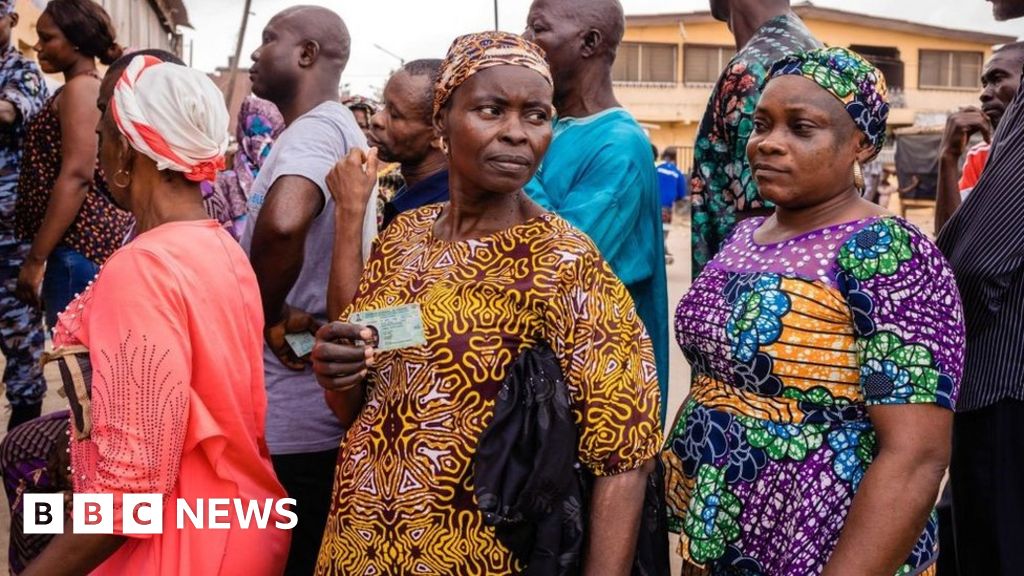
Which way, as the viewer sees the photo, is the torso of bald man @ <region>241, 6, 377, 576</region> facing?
to the viewer's left

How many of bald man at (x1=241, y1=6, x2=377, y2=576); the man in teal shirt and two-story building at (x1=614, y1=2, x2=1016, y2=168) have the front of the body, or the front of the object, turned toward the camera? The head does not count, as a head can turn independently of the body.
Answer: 1

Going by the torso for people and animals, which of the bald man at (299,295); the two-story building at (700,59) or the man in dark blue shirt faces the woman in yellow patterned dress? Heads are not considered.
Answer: the two-story building

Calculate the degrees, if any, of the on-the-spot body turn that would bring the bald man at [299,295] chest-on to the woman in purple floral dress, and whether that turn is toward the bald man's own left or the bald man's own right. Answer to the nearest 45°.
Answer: approximately 135° to the bald man's own left

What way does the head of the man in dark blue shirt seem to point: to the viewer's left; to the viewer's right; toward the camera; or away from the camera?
to the viewer's left

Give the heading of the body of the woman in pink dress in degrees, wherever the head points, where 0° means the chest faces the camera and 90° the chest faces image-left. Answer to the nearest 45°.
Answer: approximately 135°

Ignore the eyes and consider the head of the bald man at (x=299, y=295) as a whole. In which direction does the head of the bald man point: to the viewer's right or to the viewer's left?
to the viewer's left

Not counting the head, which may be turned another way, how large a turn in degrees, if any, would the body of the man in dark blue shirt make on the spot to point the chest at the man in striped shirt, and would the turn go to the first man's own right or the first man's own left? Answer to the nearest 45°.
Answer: approximately 135° to the first man's own left

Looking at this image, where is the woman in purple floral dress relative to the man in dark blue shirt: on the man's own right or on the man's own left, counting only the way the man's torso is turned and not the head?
on the man's own left

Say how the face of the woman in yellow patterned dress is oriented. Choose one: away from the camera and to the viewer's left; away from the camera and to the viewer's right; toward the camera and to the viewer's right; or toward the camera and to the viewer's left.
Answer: toward the camera and to the viewer's right

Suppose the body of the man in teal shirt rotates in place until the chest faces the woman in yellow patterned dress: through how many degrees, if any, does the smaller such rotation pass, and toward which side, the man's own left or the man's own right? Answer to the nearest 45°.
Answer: approximately 90° to the man's own left
